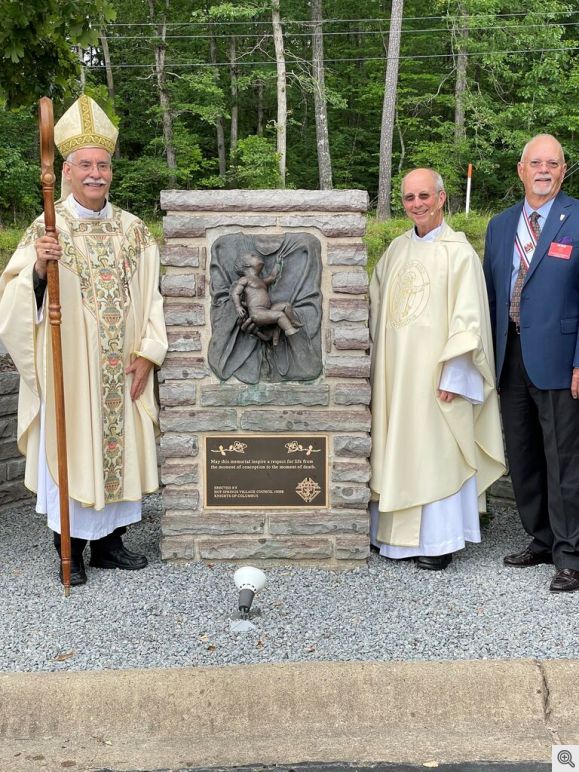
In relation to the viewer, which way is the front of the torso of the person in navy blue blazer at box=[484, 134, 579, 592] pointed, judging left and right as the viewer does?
facing the viewer and to the left of the viewer

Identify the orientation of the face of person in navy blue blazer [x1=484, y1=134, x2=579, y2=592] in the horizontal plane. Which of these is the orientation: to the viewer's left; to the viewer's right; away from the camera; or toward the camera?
toward the camera

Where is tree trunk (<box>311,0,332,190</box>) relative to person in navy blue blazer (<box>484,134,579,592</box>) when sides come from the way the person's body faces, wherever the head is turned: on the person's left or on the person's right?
on the person's right

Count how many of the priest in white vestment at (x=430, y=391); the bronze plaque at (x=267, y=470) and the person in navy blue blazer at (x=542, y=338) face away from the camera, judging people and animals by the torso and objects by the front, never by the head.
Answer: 0

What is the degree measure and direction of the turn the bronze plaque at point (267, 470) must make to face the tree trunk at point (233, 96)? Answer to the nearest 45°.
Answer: approximately 180°

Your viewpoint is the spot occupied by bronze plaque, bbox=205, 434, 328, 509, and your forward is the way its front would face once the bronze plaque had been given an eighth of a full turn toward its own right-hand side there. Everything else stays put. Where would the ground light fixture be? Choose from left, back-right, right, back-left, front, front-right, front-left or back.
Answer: front-left

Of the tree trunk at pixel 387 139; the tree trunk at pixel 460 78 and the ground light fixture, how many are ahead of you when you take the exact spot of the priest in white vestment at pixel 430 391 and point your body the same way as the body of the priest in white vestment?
1

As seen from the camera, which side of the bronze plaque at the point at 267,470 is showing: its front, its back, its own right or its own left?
front

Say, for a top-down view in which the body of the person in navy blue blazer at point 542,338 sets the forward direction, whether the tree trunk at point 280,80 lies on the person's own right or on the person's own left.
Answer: on the person's own right

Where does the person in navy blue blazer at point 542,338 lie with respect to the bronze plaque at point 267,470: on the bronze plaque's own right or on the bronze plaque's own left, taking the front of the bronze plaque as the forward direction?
on the bronze plaque's own left

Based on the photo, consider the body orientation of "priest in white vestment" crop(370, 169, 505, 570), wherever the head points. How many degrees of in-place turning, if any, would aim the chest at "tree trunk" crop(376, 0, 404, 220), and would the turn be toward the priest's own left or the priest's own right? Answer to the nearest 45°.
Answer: approximately 135° to the priest's own right

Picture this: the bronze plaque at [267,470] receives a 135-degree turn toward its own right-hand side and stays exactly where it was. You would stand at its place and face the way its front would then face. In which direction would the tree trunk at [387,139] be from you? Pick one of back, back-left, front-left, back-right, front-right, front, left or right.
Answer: front-right

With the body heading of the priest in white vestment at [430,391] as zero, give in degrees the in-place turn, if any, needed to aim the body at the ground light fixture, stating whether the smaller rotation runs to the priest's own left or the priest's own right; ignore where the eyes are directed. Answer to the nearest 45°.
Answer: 0° — they already face it

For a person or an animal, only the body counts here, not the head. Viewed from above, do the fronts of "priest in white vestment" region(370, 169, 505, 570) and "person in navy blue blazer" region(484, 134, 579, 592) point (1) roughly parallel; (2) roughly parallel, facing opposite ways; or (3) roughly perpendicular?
roughly parallel

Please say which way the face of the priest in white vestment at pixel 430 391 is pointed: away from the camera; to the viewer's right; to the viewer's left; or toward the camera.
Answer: toward the camera

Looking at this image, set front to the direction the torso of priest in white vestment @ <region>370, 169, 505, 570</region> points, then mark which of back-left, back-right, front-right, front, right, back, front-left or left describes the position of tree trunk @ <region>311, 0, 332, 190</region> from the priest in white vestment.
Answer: back-right

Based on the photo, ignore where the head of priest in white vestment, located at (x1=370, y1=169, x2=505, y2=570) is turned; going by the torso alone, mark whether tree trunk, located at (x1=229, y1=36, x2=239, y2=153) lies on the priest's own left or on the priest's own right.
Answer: on the priest's own right
